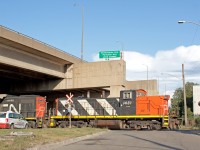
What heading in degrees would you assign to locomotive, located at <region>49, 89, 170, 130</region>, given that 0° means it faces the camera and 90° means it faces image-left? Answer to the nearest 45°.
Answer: approximately 270°

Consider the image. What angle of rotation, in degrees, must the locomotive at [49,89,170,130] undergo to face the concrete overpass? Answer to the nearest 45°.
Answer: approximately 135° to its left

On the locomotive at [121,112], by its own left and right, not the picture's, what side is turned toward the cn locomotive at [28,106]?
back
